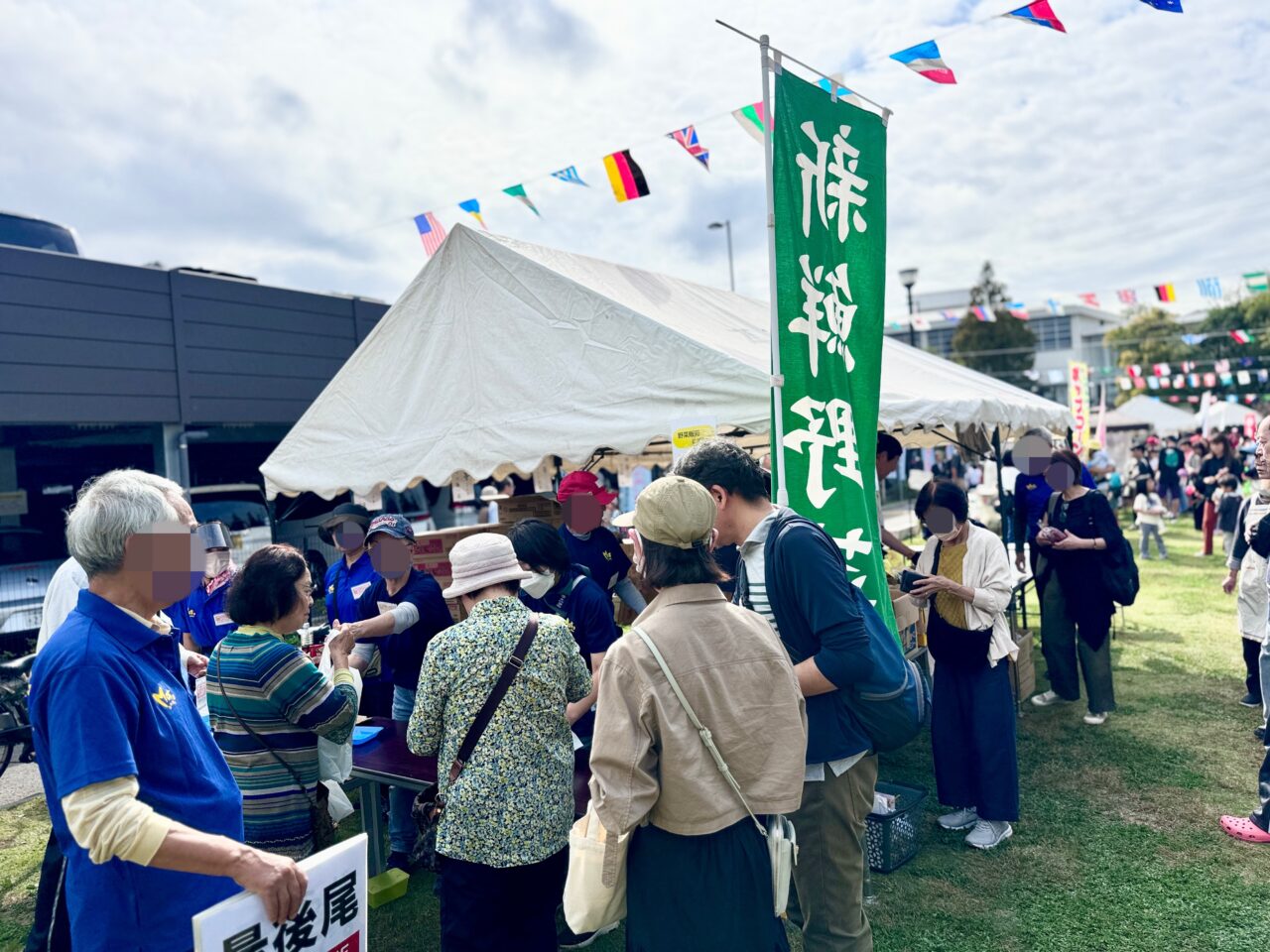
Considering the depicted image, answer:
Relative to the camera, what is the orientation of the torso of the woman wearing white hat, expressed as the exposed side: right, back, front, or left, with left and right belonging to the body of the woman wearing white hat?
back

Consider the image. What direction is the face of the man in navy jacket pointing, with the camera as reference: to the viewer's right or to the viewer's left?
to the viewer's left

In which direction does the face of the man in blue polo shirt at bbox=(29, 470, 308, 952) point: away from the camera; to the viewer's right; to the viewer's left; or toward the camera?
to the viewer's right

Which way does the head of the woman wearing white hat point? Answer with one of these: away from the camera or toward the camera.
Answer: away from the camera

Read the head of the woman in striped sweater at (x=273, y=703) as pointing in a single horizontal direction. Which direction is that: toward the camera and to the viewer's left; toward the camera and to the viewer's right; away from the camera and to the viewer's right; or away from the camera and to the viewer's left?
away from the camera and to the viewer's right

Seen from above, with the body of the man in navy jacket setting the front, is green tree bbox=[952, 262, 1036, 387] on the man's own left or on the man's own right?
on the man's own right

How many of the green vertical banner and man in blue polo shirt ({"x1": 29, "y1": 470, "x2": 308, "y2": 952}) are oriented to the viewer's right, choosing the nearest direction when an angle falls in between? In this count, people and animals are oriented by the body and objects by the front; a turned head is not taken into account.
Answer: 1

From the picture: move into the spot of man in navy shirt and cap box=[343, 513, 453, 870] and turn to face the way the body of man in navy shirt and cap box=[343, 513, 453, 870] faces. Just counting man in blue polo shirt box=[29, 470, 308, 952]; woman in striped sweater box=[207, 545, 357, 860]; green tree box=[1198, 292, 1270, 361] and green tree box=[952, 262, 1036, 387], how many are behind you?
2

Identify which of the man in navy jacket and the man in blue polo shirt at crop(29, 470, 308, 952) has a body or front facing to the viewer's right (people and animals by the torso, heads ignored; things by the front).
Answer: the man in blue polo shirt

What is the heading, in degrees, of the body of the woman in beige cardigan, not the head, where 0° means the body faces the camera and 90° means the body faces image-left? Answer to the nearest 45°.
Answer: approximately 45°

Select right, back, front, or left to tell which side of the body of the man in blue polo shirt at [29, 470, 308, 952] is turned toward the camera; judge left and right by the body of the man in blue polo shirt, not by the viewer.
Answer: right
